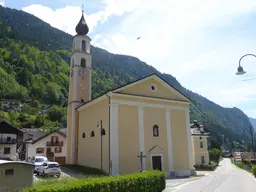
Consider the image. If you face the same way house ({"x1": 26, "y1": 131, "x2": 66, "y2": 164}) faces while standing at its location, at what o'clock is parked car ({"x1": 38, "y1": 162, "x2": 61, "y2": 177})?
The parked car is roughly at 12 o'clock from the house.

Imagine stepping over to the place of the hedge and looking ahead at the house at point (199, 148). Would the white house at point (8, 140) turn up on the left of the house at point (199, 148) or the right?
left

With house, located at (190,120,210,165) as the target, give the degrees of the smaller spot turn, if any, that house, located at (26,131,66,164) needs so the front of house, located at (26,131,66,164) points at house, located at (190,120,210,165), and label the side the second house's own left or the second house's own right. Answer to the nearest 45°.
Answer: approximately 45° to the second house's own left

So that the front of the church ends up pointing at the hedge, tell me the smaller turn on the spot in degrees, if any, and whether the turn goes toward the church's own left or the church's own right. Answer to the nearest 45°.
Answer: approximately 45° to the church's own right

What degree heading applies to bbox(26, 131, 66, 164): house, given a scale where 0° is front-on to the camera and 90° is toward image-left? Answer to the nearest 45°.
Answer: approximately 0°

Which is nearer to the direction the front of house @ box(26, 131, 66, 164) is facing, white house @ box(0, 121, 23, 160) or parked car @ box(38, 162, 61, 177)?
the parked car

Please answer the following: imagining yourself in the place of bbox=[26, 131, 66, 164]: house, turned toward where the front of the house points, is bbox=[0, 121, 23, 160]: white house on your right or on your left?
on your right

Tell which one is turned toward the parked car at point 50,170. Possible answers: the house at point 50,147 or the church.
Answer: the house
